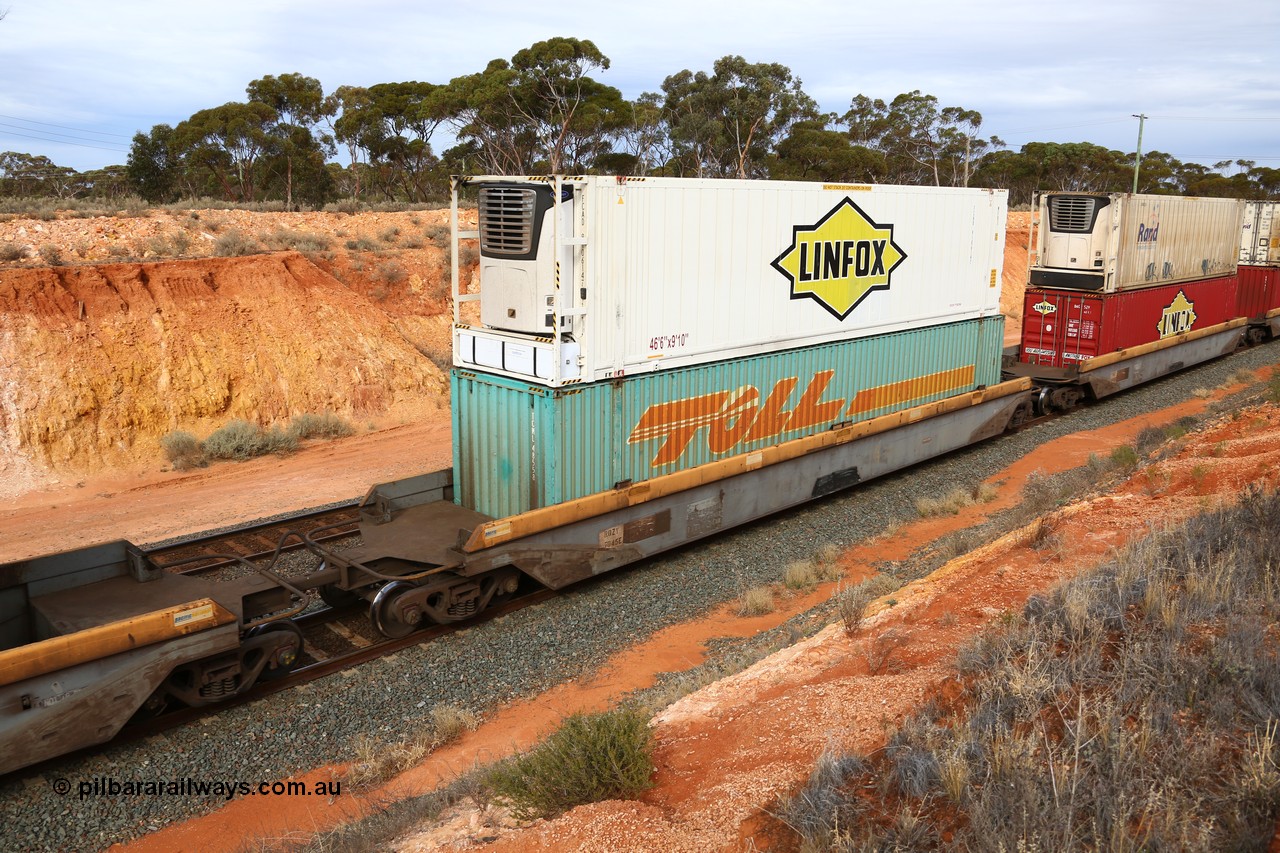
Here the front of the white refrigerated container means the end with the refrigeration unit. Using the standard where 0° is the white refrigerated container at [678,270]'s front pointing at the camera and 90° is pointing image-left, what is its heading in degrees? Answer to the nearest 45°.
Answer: approximately 45°

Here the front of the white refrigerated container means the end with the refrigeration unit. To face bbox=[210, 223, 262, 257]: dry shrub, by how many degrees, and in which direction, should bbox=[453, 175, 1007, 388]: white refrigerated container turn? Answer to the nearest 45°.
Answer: approximately 90° to its right

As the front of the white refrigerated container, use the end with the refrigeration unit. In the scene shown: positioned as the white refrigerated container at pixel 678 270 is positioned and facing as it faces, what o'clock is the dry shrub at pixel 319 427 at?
The dry shrub is roughly at 3 o'clock from the white refrigerated container.

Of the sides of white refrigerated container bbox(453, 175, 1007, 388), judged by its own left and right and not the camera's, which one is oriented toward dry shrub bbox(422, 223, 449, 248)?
right
